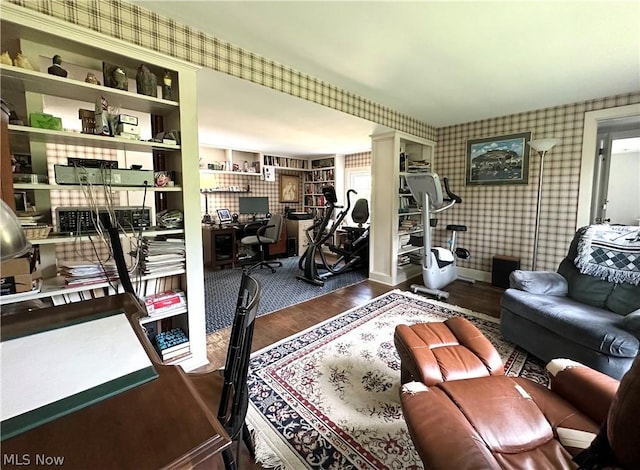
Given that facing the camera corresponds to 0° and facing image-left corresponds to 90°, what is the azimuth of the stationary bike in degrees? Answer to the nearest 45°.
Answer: approximately 45°

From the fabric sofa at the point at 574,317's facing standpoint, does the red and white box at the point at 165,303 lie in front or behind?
in front

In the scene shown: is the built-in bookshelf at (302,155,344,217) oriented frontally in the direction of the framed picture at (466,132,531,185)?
no

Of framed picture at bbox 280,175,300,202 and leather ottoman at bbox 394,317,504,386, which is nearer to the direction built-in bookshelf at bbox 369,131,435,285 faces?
the leather ottoman

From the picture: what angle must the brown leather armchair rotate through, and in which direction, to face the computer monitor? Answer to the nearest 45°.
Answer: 0° — it already faces it

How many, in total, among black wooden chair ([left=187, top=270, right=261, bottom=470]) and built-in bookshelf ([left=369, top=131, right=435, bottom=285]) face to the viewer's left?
1

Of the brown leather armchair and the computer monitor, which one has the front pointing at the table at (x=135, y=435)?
the computer monitor

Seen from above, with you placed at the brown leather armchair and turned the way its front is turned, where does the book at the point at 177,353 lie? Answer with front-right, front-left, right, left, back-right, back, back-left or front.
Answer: front-left

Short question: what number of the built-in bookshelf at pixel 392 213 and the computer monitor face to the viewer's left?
0

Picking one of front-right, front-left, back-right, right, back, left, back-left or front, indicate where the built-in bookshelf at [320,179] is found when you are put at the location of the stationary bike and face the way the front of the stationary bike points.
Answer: right

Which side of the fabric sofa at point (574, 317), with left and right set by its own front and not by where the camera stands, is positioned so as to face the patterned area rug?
front

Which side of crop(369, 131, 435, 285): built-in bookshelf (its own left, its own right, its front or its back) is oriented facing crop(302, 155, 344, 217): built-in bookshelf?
back

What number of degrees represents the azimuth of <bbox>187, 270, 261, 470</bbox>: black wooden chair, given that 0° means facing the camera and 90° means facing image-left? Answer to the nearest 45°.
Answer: approximately 90°

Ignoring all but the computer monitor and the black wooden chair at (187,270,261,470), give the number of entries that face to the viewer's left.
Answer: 1

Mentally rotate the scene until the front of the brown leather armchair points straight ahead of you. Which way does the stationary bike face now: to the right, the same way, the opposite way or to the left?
to the left

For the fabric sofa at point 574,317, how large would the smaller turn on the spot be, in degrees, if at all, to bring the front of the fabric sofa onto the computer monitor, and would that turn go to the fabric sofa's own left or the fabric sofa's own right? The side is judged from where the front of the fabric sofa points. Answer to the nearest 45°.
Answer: approximately 45° to the fabric sofa's own right

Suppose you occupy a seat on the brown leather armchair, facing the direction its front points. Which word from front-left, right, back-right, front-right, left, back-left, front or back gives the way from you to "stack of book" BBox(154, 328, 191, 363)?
front-left

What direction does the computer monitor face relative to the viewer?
toward the camera

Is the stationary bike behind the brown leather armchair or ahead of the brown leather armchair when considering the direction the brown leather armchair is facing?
ahead

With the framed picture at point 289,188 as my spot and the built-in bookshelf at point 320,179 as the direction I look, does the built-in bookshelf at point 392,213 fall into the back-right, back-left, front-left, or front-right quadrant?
front-right

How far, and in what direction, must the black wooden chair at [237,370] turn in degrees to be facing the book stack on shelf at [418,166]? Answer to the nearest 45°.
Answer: approximately 135° to its right
